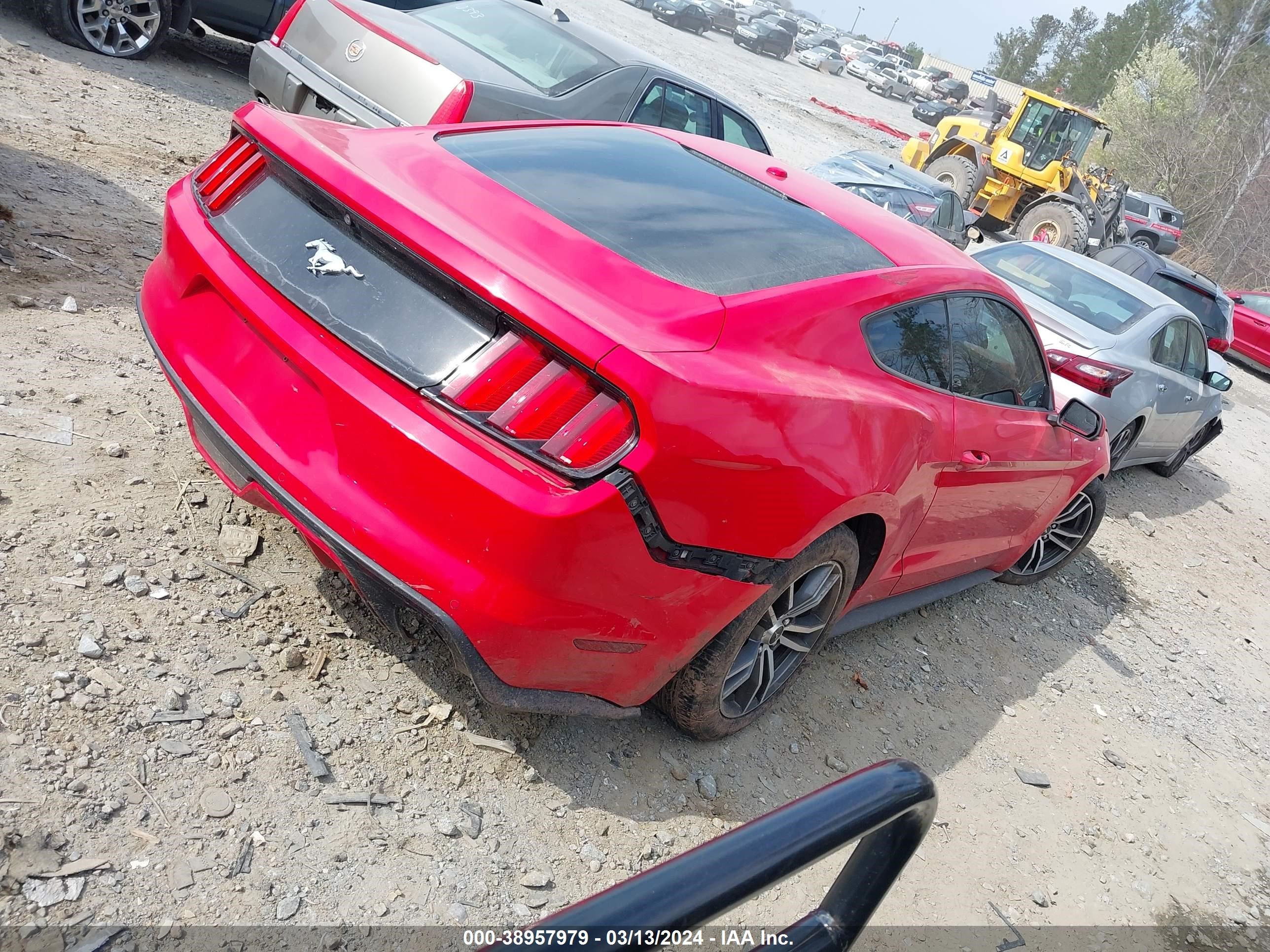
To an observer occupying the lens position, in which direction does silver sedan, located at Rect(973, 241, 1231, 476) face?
facing away from the viewer and to the right of the viewer

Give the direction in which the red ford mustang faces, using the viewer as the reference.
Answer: facing away from the viewer and to the right of the viewer

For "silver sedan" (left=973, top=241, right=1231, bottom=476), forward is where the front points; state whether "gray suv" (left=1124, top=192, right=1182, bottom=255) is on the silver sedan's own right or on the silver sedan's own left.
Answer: on the silver sedan's own left

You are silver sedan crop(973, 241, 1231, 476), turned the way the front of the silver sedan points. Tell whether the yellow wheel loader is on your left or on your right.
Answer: on your left

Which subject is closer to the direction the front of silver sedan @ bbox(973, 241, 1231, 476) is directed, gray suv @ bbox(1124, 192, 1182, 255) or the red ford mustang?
the gray suv

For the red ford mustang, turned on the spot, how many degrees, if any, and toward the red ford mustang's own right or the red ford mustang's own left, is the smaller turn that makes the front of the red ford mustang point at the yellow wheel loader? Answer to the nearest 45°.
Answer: approximately 45° to the red ford mustang's own left

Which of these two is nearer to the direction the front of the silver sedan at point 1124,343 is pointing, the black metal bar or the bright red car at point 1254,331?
the bright red car

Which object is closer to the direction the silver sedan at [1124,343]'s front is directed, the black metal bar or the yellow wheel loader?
the yellow wheel loader
